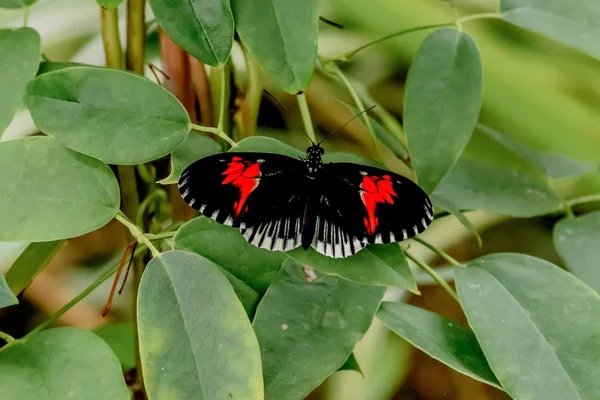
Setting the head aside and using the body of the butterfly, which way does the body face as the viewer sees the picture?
away from the camera
